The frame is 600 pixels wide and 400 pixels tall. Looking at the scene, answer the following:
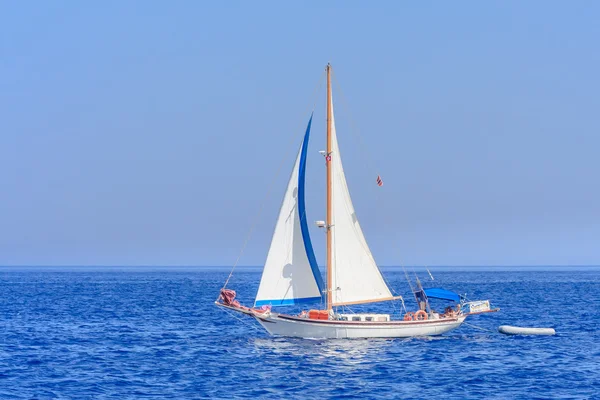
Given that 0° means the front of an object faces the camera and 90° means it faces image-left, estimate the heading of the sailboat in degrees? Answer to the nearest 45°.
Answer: approximately 90°
